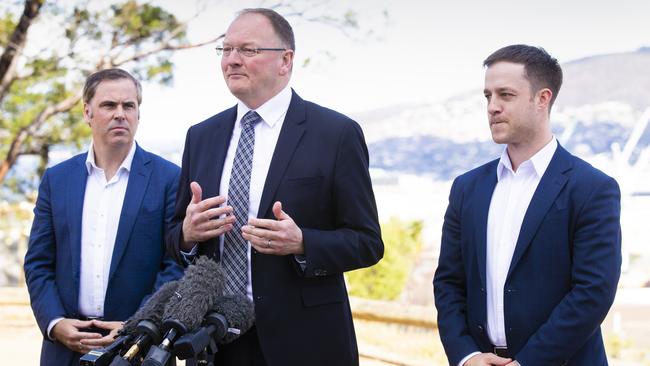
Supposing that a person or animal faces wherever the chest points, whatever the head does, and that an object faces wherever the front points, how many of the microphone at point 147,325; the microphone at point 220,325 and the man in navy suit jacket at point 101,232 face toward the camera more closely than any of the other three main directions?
1

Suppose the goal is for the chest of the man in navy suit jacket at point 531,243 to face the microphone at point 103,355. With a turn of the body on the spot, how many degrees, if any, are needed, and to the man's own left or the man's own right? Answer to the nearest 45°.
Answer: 0° — they already face it

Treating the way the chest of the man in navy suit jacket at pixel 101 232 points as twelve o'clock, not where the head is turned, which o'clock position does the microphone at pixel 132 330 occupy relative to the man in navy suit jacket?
The microphone is roughly at 12 o'clock from the man in navy suit jacket.

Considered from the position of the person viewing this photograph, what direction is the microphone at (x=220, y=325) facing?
facing away from the viewer and to the right of the viewer
